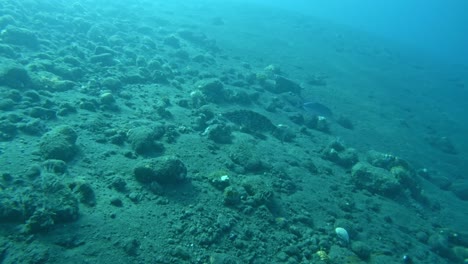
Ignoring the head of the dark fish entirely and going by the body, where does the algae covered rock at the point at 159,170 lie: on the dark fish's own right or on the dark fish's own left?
on the dark fish's own right

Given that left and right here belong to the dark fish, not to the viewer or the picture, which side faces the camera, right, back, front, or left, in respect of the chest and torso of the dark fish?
right

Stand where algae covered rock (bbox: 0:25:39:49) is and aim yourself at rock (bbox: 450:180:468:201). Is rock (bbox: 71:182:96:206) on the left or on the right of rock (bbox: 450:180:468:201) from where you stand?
right

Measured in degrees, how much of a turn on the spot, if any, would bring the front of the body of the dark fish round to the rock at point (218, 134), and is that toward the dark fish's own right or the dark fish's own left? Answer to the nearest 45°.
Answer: approximately 135° to the dark fish's own right

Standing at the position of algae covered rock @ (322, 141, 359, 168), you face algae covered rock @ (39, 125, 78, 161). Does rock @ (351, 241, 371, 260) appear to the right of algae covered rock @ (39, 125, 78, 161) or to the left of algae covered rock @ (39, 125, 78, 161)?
left

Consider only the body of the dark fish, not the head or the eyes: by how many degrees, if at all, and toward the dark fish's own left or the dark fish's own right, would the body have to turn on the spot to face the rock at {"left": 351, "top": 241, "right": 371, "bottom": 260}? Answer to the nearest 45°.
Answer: approximately 90° to the dark fish's own right
